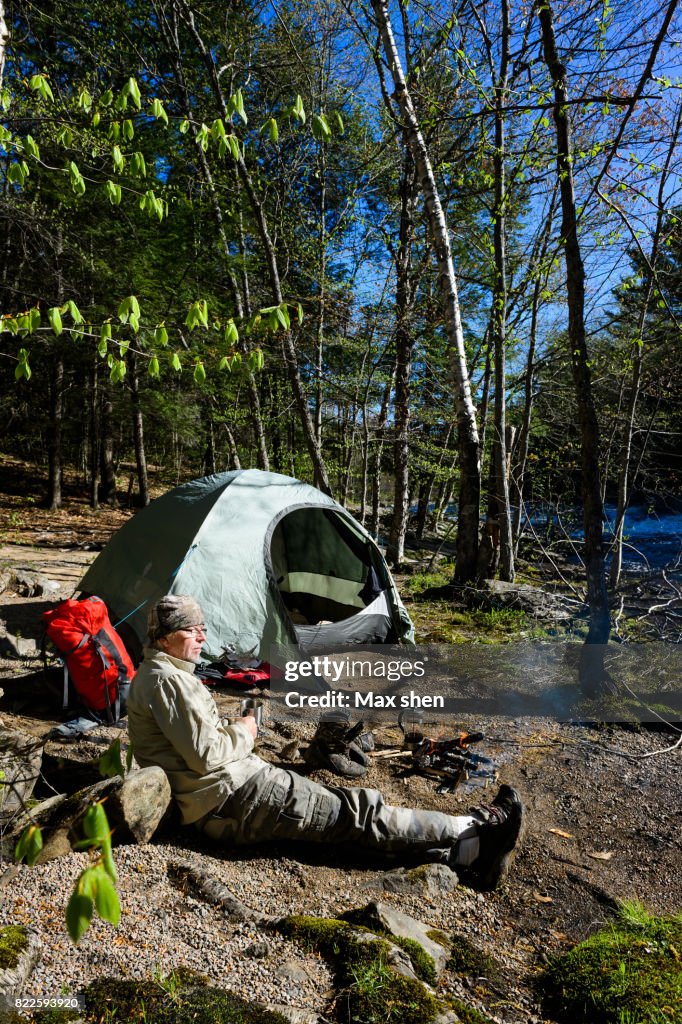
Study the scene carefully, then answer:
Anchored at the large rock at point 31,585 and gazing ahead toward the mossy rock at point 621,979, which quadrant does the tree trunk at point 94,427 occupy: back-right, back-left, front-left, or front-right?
back-left

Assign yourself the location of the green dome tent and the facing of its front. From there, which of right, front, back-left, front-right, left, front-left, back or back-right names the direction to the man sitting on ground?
front-right

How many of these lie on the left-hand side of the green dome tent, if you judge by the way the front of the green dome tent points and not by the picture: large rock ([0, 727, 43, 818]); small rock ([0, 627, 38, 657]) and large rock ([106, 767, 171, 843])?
0

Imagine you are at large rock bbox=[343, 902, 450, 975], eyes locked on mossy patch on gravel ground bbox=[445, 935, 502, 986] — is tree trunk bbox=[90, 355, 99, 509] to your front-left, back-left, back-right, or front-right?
back-left

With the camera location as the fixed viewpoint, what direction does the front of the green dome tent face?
facing the viewer and to the right of the viewer

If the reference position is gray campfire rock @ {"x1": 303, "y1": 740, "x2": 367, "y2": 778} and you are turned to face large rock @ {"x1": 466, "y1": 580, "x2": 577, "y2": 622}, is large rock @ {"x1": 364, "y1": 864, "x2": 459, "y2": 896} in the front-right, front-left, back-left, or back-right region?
back-right

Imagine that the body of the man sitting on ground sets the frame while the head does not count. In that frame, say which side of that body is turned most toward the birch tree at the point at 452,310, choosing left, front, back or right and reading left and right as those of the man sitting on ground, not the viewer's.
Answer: left

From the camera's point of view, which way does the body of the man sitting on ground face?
to the viewer's right

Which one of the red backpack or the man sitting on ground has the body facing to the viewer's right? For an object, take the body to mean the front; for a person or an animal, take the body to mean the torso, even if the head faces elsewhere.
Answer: the man sitting on ground

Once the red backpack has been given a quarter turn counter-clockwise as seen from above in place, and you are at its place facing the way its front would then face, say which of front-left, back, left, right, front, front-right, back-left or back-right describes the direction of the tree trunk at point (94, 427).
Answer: back-left

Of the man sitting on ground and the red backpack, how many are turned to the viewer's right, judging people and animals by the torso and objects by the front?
1

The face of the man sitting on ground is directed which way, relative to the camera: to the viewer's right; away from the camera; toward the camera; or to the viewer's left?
to the viewer's right

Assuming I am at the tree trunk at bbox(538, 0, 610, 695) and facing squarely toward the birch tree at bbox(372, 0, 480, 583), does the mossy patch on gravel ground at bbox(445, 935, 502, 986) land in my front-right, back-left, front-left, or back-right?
back-left
